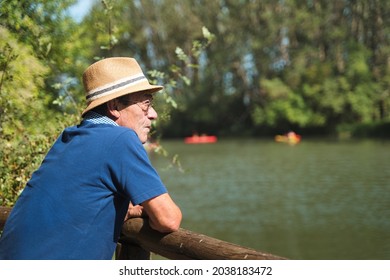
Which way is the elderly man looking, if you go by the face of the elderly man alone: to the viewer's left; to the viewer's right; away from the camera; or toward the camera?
to the viewer's right

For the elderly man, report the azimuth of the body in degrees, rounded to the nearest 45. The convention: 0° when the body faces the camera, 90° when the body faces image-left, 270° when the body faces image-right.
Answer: approximately 225°
